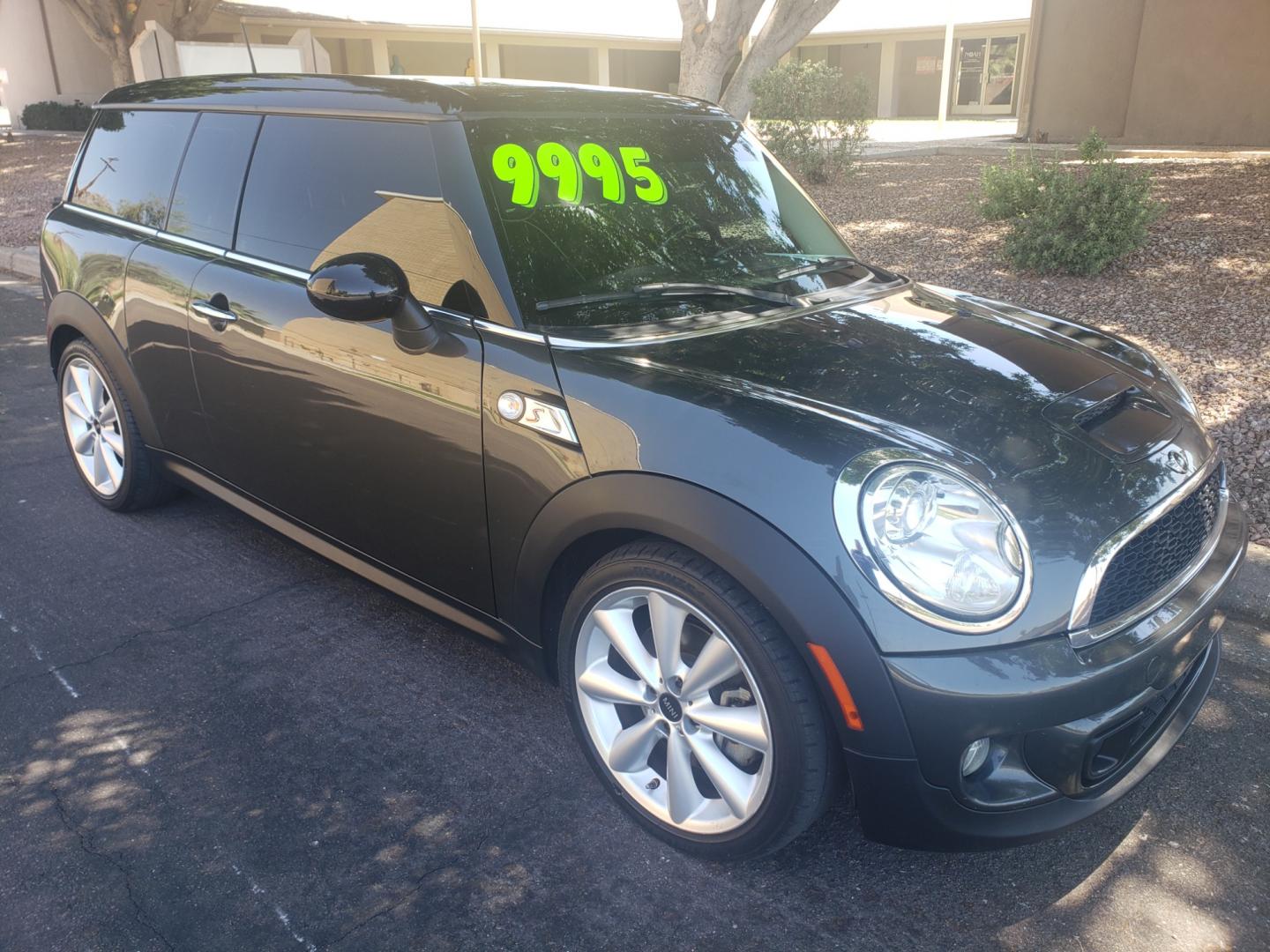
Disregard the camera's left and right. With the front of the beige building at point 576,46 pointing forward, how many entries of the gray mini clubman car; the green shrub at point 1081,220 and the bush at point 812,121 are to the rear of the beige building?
0

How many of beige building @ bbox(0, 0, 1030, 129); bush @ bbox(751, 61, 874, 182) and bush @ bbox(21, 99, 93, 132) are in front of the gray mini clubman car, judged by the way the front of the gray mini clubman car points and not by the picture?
0

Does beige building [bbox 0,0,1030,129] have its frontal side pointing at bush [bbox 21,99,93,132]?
no

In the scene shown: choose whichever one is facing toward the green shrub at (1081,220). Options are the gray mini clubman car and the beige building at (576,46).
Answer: the beige building

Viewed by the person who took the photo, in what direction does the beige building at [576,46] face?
facing the viewer

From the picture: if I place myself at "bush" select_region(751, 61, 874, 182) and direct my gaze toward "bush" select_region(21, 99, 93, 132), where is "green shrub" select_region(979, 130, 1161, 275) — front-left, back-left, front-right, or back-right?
back-left

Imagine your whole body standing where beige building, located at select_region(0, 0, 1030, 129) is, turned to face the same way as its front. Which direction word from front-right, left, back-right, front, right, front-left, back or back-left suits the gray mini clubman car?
front

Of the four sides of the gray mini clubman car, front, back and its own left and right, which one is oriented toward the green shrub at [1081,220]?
left

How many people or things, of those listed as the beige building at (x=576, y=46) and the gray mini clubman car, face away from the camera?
0

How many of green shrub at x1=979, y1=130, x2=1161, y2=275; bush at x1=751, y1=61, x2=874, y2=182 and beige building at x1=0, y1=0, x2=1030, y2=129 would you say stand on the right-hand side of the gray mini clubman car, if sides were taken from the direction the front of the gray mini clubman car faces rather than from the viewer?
0

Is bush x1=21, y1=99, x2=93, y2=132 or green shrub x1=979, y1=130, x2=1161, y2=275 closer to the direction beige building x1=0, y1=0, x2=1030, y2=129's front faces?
the green shrub

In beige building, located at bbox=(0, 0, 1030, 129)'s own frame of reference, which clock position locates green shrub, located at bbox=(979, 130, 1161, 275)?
The green shrub is roughly at 12 o'clock from the beige building.

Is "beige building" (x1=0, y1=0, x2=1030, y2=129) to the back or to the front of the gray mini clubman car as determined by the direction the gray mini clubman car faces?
to the back

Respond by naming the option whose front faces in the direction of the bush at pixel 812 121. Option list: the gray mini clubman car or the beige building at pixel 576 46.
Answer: the beige building

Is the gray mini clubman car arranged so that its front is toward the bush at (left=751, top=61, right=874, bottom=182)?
no
